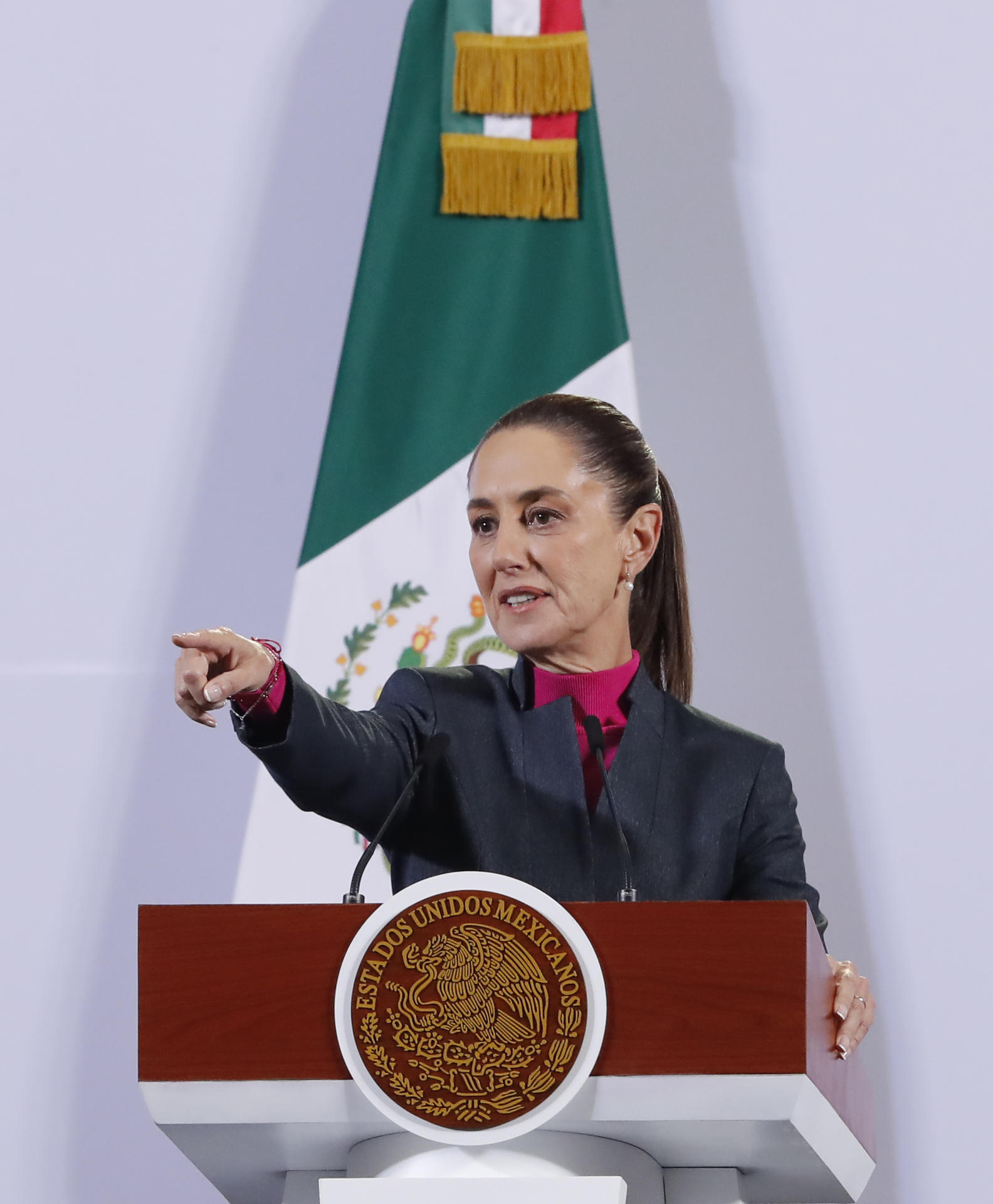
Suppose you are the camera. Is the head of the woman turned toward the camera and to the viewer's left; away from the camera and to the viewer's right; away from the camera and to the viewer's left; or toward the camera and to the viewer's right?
toward the camera and to the viewer's left

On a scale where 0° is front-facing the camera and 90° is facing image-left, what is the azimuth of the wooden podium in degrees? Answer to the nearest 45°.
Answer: approximately 0°
